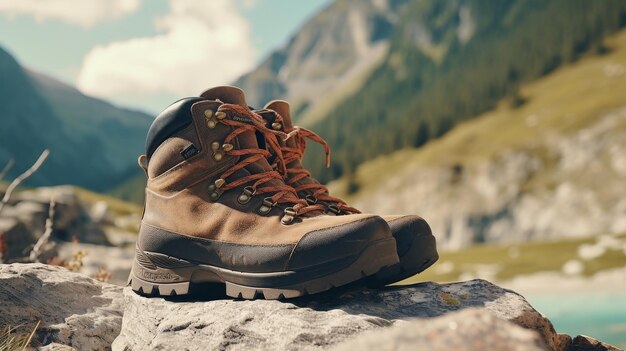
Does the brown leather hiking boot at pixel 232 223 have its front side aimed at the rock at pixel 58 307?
no

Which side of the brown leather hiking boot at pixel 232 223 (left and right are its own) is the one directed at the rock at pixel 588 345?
front

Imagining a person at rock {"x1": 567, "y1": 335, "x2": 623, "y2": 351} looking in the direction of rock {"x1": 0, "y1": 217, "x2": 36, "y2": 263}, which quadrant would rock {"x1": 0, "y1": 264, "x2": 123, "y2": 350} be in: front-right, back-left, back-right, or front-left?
front-left

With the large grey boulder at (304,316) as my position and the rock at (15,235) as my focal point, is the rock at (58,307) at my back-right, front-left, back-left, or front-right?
front-left

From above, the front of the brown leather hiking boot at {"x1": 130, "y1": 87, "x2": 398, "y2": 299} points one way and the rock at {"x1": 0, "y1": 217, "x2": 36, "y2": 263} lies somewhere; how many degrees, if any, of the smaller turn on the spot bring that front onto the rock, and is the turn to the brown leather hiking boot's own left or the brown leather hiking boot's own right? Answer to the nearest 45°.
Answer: approximately 135° to the brown leather hiking boot's own left

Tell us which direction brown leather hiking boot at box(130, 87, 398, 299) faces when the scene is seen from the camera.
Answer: facing to the right of the viewer

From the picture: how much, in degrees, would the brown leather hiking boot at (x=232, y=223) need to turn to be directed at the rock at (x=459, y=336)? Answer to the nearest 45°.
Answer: approximately 45° to its right
